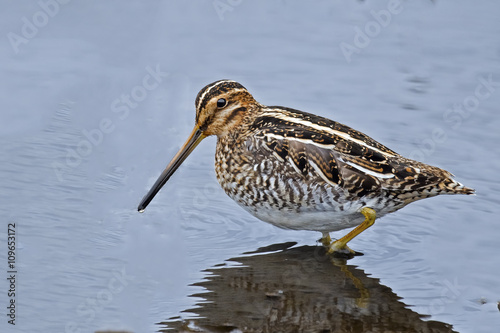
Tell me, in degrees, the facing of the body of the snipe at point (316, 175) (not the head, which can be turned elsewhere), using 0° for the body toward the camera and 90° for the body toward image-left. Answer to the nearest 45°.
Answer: approximately 90°
